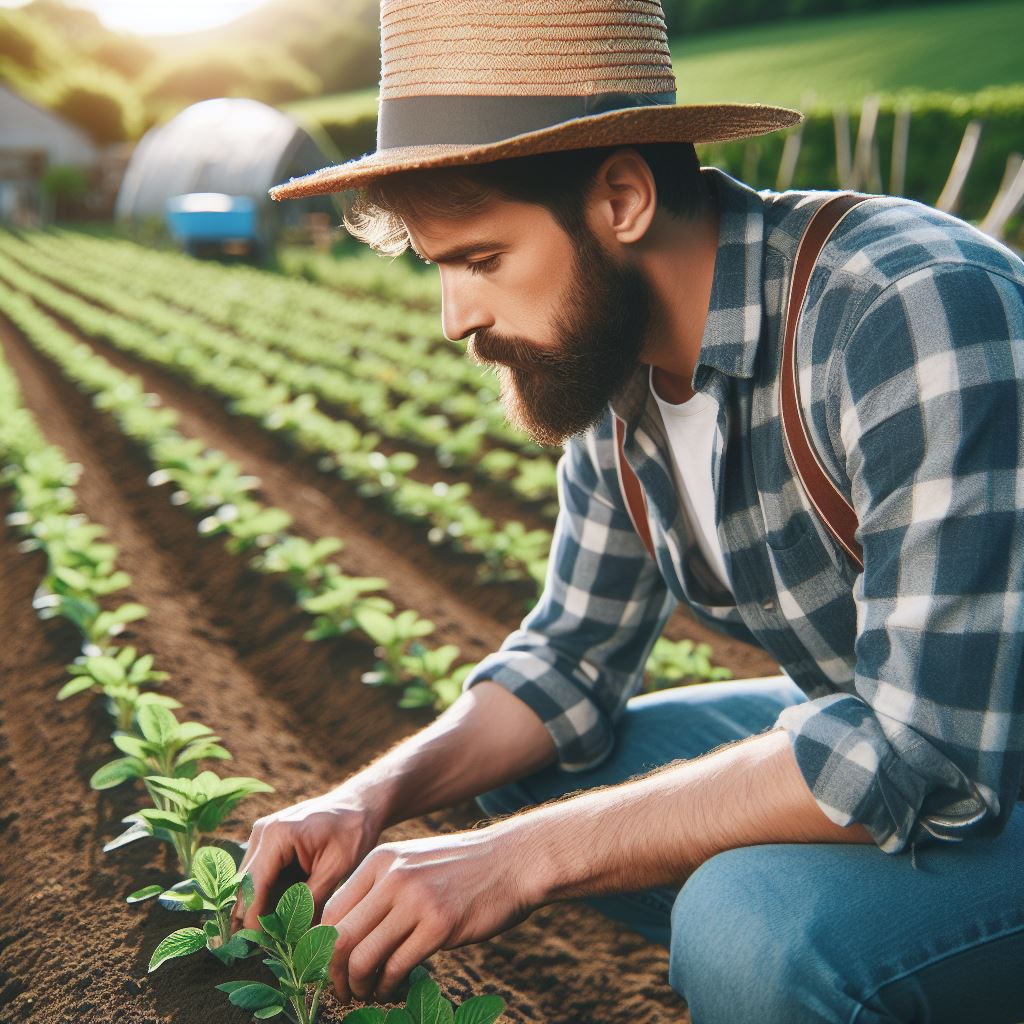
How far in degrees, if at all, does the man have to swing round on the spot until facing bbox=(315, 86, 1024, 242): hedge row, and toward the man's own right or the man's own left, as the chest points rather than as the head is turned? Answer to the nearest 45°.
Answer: approximately 135° to the man's own right

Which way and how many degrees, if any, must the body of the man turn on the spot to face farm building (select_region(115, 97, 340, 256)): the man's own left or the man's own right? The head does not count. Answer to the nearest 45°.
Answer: approximately 135° to the man's own right

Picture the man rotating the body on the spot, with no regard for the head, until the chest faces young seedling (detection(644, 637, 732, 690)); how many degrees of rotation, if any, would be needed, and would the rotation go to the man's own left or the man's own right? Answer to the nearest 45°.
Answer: approximately 135° to the man's own right

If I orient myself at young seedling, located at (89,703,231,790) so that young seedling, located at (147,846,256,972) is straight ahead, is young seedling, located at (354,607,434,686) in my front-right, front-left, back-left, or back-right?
back-left

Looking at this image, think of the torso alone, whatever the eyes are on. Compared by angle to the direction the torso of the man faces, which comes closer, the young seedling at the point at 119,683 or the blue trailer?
the young seedling

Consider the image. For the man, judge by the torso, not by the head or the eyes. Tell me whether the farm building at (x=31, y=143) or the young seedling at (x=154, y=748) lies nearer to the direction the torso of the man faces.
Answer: the young seedling

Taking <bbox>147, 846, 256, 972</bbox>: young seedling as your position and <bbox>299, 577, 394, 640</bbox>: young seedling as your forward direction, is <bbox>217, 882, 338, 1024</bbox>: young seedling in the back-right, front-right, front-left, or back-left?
back-right

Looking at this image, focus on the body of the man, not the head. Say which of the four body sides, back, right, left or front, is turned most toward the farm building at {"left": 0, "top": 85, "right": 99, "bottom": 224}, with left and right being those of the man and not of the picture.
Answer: right

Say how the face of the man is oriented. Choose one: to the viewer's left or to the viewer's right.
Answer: to the viewer's left

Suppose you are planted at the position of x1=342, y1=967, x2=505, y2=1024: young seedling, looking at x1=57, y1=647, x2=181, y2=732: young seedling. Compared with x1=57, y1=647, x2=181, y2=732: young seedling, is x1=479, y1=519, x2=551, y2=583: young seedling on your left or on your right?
right

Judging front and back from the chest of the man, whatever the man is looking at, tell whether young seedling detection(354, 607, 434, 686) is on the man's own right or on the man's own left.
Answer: on the man's own right

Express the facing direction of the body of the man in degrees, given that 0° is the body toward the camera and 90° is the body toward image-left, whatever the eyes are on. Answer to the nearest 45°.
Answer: approximately 45°

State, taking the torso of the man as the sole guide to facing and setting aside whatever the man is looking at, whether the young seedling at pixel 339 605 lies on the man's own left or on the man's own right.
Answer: on the man's own right
